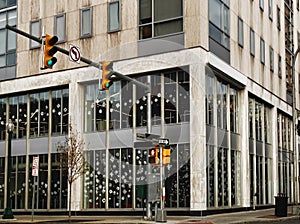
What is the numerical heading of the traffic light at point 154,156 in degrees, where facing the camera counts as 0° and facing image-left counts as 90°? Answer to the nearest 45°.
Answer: approximately 45°

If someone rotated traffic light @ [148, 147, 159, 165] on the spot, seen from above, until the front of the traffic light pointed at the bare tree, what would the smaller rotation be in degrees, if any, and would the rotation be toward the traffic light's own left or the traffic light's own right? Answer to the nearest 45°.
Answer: approximately 90° to the traffic light's own right

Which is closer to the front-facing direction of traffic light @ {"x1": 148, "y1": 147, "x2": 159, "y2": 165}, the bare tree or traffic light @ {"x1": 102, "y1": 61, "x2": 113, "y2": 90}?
the traffic light

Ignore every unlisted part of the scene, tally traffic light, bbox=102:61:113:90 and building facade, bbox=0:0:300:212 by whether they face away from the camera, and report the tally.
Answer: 0

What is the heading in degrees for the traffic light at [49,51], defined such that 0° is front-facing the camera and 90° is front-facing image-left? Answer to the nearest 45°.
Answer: approximately 315°
